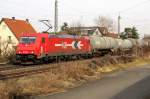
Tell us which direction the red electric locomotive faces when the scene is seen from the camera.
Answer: facing the viewer and to the left of the viewer
